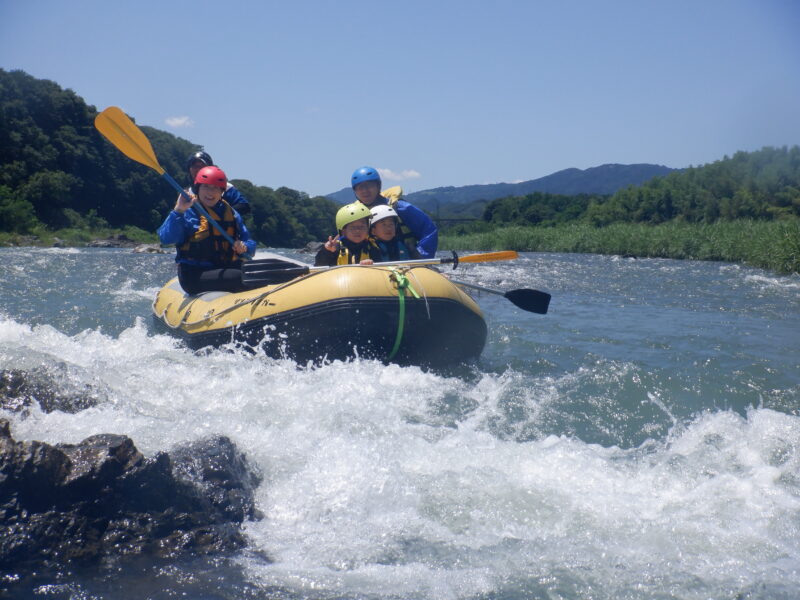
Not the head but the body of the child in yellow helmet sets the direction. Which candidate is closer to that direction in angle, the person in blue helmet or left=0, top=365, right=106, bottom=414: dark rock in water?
the dark rock in water

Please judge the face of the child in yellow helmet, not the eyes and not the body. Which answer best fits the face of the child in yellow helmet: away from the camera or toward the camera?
toward the camera

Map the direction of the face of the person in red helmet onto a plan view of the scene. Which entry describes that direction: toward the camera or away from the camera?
toward the camera

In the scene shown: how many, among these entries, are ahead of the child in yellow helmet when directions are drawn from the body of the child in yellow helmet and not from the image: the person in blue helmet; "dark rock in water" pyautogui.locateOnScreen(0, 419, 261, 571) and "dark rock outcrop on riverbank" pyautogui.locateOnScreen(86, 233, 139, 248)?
1

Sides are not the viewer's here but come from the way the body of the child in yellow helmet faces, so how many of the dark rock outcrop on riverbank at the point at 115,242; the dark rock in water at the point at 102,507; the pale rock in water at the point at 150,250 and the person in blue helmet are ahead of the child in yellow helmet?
1

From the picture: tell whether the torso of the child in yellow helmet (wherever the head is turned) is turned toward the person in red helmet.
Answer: no

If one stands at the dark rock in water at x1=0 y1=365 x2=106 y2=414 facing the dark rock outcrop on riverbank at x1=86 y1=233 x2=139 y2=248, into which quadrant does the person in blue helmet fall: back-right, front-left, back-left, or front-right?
front-right

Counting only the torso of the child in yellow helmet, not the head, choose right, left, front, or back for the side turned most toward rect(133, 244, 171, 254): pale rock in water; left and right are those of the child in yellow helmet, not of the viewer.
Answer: back

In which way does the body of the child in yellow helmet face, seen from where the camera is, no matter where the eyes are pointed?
toward the camera

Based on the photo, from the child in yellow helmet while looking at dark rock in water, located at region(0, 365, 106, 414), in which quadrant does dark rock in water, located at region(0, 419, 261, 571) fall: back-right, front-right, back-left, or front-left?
front-left

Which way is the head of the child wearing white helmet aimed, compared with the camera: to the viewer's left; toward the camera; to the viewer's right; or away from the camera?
toward the camera

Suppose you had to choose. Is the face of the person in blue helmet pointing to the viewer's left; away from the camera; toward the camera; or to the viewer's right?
toward the camera

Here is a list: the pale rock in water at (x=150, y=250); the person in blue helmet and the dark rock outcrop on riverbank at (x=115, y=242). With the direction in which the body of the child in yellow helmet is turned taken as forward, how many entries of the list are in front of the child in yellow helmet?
0

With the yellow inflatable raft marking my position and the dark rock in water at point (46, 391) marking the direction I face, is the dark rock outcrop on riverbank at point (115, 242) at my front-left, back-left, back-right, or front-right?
back-right

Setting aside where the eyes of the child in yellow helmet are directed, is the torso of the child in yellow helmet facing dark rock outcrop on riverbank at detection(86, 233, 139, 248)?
no

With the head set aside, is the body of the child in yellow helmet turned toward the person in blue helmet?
no
